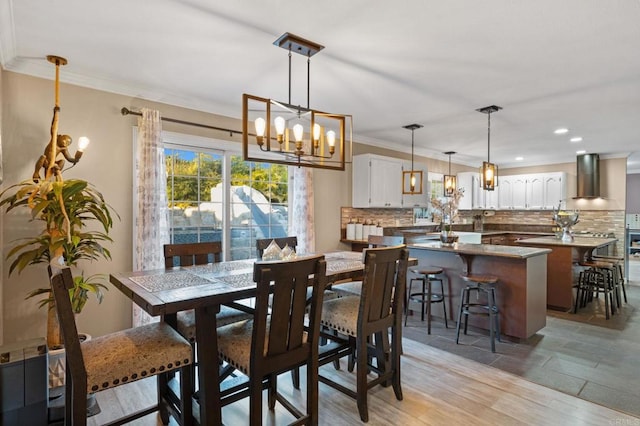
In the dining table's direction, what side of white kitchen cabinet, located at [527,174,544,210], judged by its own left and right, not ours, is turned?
front

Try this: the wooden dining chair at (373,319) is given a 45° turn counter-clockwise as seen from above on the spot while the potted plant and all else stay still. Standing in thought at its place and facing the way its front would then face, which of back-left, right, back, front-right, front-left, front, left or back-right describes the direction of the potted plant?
front

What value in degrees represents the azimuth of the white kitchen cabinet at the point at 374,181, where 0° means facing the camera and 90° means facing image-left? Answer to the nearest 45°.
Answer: approximately 315°

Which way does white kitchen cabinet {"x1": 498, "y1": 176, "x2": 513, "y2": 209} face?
toward the camera

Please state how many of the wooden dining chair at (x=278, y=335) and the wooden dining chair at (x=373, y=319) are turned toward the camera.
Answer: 0

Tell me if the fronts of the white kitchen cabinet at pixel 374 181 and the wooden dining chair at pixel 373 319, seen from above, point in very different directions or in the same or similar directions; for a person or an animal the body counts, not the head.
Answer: very different directions

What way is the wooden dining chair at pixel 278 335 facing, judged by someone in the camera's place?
facing away from the viewer and to the left of the viewer

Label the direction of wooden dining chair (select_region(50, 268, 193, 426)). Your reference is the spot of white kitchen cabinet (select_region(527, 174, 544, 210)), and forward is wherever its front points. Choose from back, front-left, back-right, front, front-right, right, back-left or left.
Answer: front

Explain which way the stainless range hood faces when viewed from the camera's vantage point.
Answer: facing the viewer

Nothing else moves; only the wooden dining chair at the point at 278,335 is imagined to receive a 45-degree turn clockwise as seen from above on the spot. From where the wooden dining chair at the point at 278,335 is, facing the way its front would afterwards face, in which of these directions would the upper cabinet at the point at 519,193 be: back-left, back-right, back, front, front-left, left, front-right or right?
front-right

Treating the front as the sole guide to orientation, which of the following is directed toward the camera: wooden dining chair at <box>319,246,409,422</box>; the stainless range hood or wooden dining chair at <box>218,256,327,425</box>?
the stainless range hood

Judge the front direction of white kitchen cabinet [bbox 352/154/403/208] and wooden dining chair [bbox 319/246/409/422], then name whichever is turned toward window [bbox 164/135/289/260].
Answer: the wooden dining chair

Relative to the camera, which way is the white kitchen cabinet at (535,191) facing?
toward the camera

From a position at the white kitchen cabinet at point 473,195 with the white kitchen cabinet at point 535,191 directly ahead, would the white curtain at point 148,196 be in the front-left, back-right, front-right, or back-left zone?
back-right

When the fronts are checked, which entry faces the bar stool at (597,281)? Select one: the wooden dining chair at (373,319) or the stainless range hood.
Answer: the stainless range hood

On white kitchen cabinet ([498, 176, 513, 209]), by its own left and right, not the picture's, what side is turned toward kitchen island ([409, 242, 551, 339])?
front
